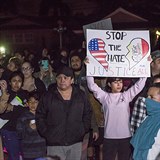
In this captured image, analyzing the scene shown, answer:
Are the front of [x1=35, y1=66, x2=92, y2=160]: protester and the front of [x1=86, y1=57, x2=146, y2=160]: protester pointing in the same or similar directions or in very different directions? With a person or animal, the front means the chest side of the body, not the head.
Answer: same or similar directions

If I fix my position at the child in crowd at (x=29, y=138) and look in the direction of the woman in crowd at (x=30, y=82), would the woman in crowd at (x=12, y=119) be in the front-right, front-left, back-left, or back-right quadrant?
front-left

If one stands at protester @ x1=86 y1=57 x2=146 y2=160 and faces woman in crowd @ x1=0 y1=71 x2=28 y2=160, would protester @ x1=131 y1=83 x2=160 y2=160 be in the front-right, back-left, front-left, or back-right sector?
back-left

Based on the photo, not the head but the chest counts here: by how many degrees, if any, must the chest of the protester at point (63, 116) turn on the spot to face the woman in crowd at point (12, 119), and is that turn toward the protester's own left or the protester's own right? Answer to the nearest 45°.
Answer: approximately 135° to the protester's own right

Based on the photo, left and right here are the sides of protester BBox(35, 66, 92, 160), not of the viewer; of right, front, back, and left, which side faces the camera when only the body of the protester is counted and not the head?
front

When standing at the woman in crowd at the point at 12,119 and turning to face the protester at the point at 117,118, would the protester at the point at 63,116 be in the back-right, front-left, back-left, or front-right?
front-right

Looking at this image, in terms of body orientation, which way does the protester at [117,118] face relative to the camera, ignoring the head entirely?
toward the camera

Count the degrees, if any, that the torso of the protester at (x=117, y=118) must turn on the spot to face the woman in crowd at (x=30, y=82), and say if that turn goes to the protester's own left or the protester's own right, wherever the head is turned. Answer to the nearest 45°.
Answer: approximately 135° to the protester's own right
